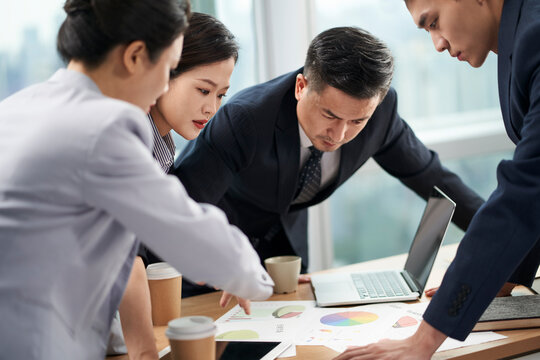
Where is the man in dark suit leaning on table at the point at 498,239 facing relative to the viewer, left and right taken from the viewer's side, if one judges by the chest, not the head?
facing to the left of the viewer

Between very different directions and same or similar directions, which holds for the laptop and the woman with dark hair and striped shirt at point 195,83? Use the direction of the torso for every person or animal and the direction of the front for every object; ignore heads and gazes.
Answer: very different directions

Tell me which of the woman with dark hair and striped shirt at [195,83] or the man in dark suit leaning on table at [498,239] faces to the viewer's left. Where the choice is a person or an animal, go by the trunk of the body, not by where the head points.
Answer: the man in dark suit leaning on table

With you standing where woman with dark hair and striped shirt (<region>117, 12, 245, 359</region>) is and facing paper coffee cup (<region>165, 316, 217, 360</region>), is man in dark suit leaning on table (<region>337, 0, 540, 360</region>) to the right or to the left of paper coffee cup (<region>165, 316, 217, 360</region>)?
left

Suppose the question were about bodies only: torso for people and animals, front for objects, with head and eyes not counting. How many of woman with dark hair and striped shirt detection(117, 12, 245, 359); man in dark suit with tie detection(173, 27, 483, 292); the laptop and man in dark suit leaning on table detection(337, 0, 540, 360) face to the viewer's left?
2

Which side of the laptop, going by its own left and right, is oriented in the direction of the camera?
left
